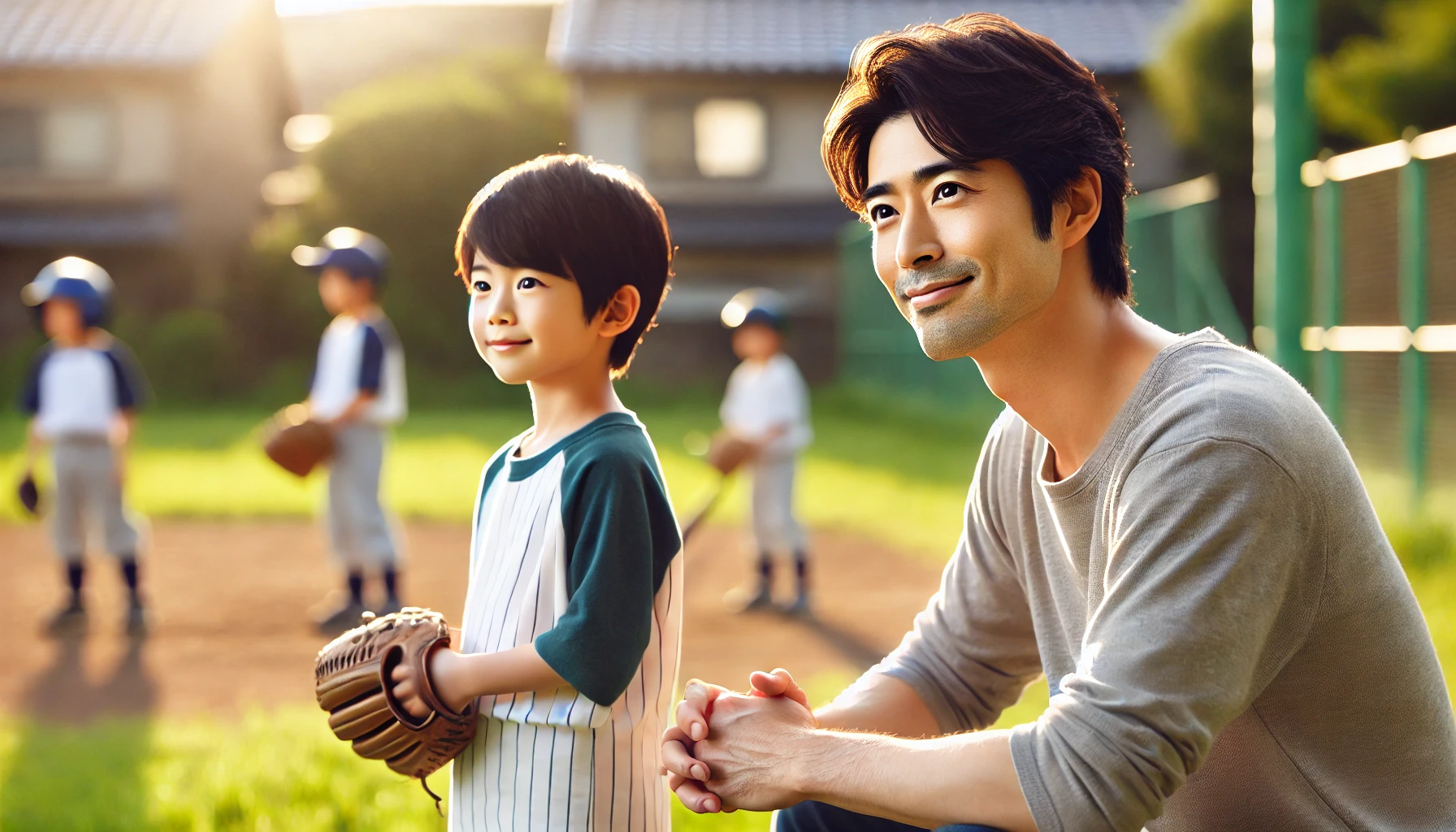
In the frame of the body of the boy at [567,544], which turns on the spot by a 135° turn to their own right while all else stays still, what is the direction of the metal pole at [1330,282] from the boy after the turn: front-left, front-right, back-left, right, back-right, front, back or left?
front-right

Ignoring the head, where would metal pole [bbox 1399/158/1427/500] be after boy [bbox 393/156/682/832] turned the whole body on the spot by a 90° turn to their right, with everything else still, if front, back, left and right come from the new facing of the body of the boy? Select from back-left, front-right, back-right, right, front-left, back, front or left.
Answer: right

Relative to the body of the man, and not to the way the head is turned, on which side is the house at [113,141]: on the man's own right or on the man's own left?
on the man's own right

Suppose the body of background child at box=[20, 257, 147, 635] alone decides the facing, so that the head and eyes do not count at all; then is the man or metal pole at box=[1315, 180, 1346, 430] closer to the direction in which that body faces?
the man

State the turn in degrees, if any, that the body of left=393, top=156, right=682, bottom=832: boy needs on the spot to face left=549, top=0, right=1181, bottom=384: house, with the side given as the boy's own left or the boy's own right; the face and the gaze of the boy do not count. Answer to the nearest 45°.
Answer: approximately 135° to the boy's own right

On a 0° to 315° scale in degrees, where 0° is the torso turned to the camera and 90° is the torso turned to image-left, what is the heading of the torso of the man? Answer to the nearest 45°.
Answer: approximately 45°

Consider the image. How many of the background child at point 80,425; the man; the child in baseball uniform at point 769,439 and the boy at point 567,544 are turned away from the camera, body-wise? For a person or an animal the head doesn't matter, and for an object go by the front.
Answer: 0

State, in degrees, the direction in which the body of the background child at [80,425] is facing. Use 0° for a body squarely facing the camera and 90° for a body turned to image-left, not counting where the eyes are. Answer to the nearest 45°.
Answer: approximately 45°

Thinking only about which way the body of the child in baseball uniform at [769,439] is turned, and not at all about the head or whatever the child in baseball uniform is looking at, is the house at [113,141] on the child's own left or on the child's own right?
on the child's own right

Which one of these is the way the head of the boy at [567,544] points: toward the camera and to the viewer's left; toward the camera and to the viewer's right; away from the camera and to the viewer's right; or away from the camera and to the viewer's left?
toward the camera and to the viewer's left

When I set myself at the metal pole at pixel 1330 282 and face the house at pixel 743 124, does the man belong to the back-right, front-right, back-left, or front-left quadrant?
back-left

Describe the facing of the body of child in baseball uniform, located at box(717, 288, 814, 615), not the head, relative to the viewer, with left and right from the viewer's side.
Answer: facing the viewer and to the left of the viewer

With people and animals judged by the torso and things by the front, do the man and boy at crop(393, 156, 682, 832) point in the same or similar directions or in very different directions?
same or similar directions

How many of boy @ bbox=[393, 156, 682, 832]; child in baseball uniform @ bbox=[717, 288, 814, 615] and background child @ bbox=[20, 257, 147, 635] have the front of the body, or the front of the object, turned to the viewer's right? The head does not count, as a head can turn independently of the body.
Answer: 0
